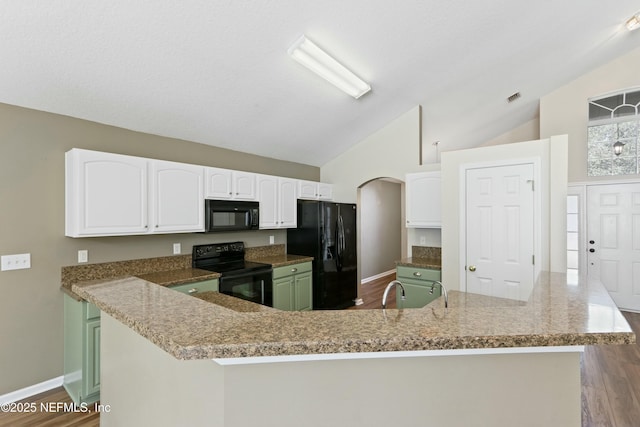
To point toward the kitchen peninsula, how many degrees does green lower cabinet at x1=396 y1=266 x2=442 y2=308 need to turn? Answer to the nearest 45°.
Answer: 0° — it already faces it

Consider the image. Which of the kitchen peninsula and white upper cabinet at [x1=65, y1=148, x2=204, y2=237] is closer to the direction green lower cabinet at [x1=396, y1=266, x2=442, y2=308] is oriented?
the kitchen peninsula

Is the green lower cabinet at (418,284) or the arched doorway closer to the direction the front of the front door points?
the green lower cabinet

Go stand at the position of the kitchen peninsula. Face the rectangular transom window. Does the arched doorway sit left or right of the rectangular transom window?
left

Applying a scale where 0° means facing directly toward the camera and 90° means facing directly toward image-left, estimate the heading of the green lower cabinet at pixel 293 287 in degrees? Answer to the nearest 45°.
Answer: approximately 315°

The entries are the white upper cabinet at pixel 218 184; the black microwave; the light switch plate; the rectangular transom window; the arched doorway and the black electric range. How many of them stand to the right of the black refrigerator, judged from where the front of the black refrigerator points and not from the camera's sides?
4

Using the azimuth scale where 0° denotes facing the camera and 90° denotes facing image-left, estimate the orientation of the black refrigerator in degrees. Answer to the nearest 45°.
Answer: approximately 315°

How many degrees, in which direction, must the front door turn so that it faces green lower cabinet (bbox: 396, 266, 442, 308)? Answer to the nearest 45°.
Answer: approximately 45° to its right
